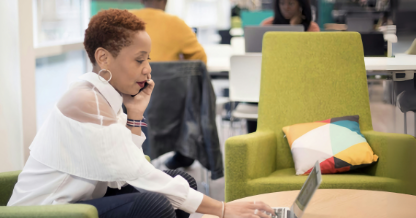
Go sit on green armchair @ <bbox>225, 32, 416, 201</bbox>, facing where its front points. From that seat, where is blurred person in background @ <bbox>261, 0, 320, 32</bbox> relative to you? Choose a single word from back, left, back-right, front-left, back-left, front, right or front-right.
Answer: back

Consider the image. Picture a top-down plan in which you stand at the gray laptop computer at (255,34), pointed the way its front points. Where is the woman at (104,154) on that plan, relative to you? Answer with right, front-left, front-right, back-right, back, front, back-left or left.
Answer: back

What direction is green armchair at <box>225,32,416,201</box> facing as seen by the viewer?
toward the camera

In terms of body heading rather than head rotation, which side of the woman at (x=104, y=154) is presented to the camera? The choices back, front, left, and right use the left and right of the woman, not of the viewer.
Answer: right

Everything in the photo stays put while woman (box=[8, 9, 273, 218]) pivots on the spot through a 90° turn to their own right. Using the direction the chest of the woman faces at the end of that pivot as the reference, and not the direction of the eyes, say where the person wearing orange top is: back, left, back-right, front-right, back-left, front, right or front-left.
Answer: back

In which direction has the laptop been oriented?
to the viewer's left

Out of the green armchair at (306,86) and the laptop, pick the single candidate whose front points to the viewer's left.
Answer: the laptop

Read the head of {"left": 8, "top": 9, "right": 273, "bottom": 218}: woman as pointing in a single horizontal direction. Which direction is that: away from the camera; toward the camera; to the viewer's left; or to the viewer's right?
to the viewer's right

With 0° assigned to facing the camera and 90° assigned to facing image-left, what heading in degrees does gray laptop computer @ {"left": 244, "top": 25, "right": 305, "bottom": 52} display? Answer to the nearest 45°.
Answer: approximately 180°
